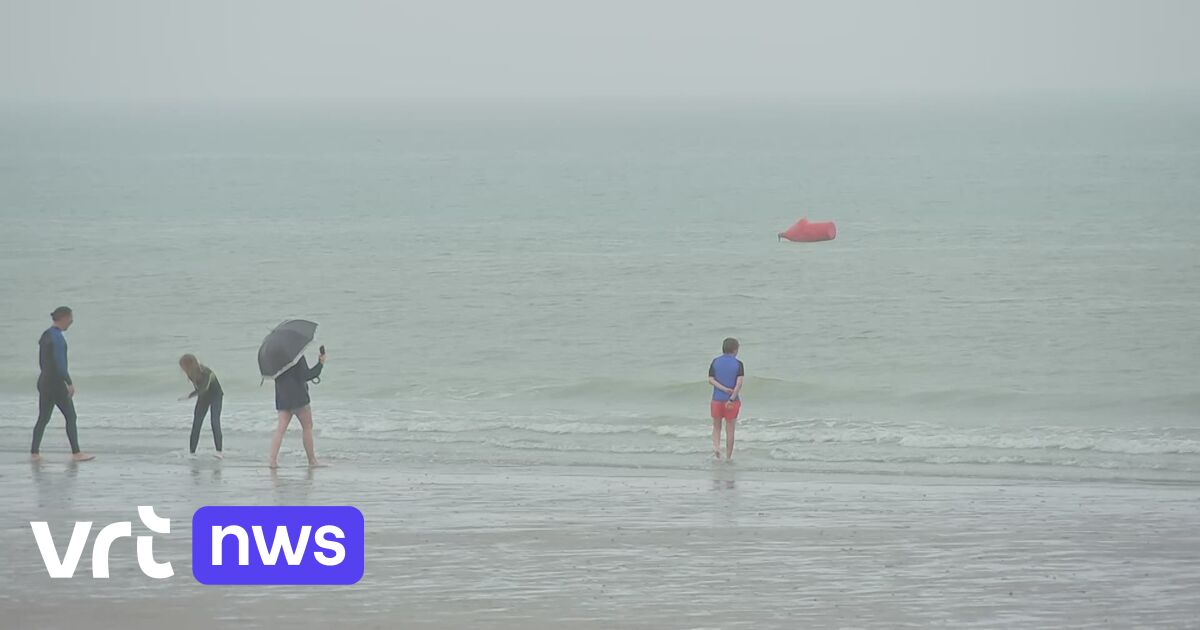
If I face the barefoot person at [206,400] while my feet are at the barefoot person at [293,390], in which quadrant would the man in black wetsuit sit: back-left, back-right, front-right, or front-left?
front-left

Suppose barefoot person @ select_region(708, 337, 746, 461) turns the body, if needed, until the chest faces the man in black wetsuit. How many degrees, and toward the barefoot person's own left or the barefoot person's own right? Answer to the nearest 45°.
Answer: approximately 90° to the barefoot person's own left

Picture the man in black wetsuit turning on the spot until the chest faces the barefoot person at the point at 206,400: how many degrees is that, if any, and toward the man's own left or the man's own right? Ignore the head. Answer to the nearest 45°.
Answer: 0° — they already face them

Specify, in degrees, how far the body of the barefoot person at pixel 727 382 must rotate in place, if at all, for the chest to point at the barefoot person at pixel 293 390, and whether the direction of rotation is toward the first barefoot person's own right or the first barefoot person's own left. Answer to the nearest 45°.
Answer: approximately 90° to the first barefoot person's own left

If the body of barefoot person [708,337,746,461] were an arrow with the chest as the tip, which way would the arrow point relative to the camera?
away from the camera

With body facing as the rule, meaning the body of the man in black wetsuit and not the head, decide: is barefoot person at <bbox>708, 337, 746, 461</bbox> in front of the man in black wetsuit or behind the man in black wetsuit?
in front

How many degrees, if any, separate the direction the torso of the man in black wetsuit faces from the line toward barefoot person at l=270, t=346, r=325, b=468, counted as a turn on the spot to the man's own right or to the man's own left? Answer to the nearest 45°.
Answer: approximately 45° to the man's own right

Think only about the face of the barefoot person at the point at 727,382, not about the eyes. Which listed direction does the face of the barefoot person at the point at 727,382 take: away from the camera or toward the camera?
away from the camera

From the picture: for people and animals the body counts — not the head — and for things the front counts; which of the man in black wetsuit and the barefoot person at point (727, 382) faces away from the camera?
the barefoot person

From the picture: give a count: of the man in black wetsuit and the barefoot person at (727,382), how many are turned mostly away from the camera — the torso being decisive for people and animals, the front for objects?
1

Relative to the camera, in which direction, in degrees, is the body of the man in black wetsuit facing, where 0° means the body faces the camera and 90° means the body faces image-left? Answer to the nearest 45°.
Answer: approximately 270°

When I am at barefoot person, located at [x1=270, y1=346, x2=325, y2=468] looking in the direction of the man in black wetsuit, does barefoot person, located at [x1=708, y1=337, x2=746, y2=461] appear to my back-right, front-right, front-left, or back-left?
back-right

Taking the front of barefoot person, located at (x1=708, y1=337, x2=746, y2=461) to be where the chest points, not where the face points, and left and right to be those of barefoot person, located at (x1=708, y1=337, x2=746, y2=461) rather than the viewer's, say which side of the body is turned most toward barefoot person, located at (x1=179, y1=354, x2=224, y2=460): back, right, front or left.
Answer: left

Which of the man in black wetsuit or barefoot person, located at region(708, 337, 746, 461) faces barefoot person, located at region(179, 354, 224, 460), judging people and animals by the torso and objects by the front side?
the man in black wetsuit
